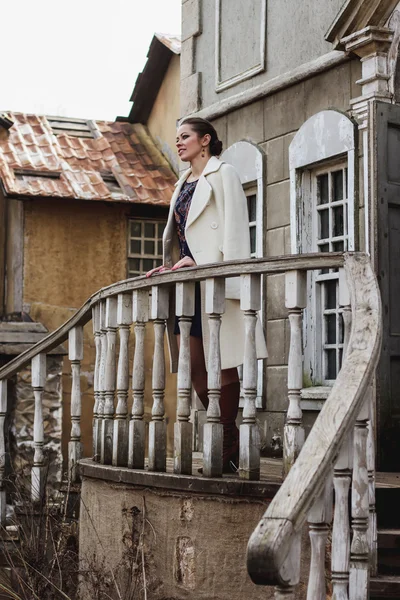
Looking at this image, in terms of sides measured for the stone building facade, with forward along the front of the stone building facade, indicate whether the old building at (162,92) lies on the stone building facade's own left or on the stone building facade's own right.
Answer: on the stone building facade's own right

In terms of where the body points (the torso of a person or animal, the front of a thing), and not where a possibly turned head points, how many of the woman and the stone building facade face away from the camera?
0

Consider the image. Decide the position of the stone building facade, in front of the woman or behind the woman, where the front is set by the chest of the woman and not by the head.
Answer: behind

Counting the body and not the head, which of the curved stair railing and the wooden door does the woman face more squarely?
the curved stair railing
